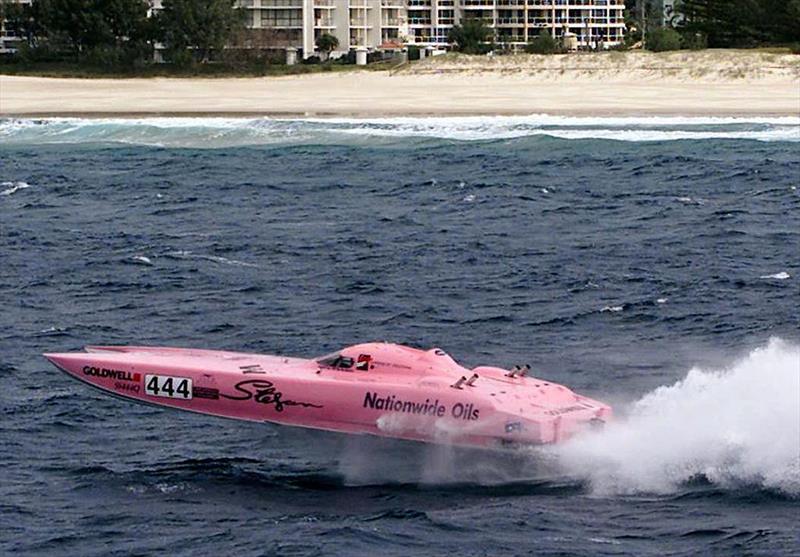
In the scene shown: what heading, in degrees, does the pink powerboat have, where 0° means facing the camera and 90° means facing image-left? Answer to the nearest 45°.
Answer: approximately 135°
